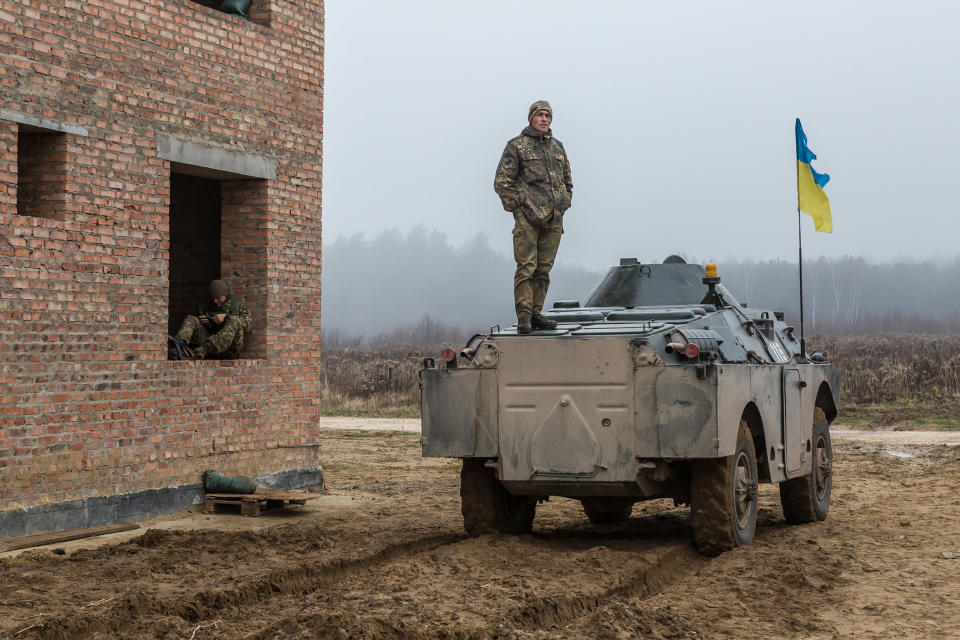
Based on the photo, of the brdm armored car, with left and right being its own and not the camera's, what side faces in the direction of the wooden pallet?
left

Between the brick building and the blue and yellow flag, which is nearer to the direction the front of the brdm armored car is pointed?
the blue and yellow flag

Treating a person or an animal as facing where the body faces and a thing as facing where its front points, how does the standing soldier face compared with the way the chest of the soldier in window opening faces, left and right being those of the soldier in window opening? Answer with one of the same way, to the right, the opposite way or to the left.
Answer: to the left

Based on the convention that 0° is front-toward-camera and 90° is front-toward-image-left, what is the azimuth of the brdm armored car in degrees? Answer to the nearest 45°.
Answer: approximately 225°

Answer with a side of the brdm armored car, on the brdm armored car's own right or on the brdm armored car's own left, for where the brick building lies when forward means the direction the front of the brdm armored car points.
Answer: on the brdm armored car's own left

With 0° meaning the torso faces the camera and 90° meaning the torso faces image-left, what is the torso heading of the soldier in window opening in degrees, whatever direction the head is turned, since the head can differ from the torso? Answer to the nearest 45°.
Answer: approximately 45°

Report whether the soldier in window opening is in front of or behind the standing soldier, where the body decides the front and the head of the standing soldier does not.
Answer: behind

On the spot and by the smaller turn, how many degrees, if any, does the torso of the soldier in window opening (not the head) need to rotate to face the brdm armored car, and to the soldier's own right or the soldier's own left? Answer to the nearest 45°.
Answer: approximately 90° to the soldier's own left

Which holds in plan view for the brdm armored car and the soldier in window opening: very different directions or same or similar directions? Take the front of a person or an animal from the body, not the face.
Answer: very different directions

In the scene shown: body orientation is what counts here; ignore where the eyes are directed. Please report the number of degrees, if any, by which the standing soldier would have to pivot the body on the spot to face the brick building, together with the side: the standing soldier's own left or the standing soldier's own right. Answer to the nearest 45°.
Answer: approximately 135° to the standing soldier's own right
